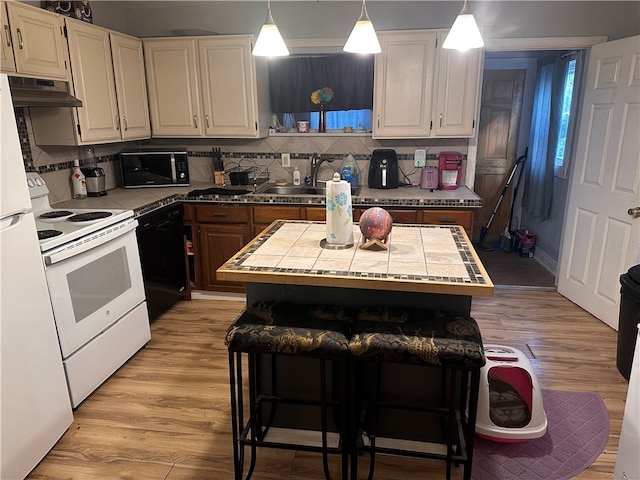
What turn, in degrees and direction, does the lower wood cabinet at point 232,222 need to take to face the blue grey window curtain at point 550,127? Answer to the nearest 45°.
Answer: approximately 90° to its left

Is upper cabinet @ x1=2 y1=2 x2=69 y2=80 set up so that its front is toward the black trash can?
yes

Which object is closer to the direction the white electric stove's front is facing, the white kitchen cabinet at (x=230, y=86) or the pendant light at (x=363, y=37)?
the pendant light

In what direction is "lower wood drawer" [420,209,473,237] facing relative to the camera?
toward the camera

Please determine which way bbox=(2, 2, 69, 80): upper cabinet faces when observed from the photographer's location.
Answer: facing the viewer and to the right of the viewer

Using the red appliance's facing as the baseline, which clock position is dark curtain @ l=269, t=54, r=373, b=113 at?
The dark curtain is roughly at 3 o'clock from the red appliance.

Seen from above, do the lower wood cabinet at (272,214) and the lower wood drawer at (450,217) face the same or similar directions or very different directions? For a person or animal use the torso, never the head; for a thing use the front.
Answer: same or similar directions

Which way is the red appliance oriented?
toward the camera

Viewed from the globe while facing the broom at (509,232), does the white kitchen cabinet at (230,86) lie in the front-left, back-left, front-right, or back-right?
front-left

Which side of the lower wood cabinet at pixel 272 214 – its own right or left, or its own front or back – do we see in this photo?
front

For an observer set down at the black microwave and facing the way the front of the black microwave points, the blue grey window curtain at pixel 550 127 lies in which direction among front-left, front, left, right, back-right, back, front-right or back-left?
left

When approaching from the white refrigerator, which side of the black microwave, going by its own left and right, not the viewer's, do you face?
front

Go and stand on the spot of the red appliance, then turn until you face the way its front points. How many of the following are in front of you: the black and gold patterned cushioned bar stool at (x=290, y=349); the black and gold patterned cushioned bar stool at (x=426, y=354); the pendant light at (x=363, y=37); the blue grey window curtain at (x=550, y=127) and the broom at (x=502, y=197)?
3

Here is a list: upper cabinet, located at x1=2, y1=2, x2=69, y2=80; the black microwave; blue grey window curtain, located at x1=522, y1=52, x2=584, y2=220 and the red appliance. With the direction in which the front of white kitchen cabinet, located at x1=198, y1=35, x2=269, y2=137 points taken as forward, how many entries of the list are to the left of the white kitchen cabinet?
2

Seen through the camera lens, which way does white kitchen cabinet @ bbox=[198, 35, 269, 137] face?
facing the viewer

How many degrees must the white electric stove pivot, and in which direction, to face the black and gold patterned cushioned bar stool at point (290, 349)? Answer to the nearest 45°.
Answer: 0° — it already faces it

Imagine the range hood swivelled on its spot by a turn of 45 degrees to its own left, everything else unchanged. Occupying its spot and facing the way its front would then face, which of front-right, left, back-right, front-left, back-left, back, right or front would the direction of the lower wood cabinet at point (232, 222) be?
front

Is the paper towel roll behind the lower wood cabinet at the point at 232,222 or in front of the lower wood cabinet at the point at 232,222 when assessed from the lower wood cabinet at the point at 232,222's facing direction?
in front
